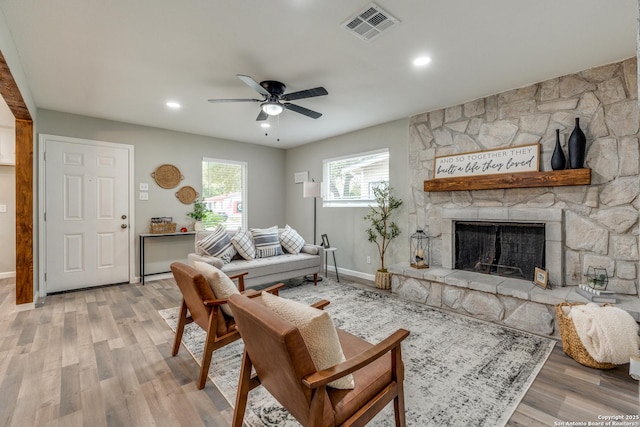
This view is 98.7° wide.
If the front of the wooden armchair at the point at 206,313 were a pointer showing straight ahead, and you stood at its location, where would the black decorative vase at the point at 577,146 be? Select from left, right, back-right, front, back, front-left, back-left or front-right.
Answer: front-right

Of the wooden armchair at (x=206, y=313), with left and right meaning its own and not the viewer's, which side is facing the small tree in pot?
front

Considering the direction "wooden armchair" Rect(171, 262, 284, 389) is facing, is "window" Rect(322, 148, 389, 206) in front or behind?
in front

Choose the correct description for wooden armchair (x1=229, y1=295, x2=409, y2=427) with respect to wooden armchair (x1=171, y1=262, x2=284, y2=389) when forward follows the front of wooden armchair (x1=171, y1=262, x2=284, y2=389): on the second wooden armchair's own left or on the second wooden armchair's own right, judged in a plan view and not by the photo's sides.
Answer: on the second wooden armchair's own right

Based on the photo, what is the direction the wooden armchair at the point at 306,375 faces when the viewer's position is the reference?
facing away from the viewer and to the right of the viewer

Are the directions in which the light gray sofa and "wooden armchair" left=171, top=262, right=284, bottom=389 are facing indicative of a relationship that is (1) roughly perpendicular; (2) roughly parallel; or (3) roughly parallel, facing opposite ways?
roughly perpendicular

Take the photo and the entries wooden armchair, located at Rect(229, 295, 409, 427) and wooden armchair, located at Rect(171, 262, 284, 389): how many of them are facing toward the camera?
0

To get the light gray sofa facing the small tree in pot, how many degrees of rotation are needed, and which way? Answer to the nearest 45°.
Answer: approximately 45° to its left

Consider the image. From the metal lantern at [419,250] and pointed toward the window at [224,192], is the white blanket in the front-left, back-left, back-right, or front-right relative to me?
back-left

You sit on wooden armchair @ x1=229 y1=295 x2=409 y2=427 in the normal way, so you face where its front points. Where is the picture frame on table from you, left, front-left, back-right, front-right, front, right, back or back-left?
front-left

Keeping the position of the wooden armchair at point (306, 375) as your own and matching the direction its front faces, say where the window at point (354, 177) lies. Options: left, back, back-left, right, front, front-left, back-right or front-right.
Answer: front-left

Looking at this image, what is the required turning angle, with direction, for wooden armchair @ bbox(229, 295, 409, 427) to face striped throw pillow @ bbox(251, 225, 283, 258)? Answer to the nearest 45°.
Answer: approximately 45° to its left

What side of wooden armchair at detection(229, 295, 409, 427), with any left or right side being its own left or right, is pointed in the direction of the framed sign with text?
front

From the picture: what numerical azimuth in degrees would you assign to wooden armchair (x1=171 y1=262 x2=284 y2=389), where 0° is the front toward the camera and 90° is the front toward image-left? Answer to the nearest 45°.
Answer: approximately 225°
